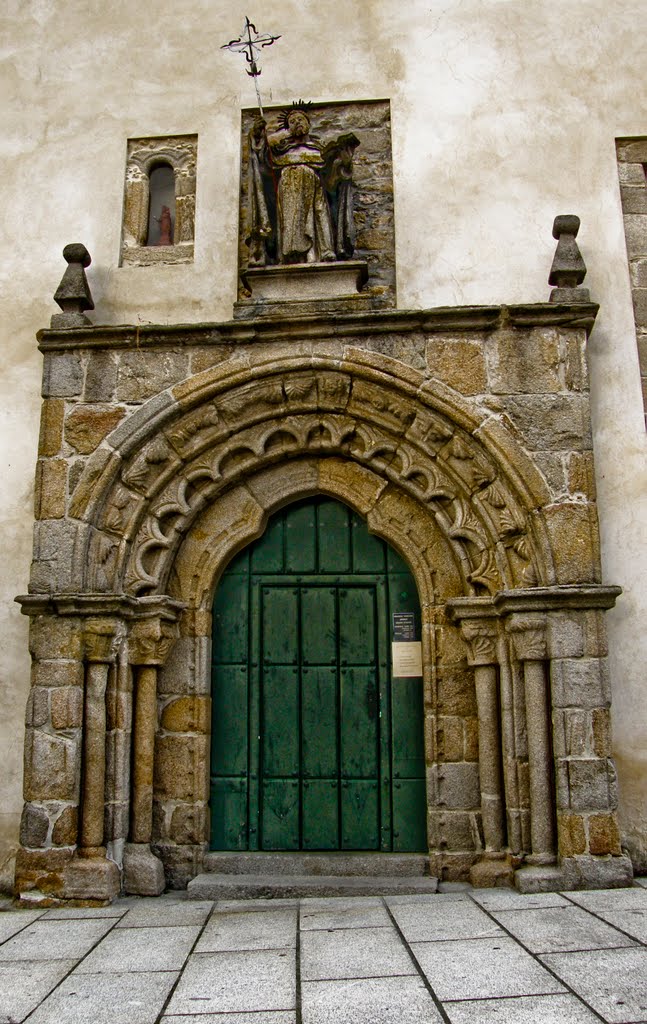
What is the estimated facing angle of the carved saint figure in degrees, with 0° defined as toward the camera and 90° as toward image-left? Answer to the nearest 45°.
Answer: approximately 0°

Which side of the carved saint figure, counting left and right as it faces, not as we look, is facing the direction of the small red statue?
right

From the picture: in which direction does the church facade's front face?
toward the camera
